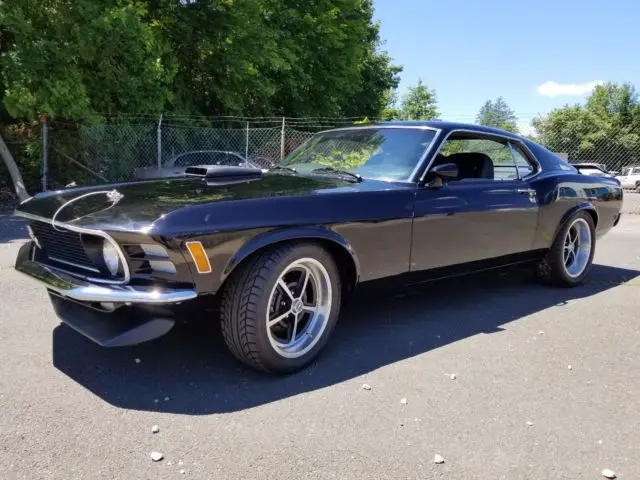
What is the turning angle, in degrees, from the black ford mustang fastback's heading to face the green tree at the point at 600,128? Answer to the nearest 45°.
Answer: approximately 180°

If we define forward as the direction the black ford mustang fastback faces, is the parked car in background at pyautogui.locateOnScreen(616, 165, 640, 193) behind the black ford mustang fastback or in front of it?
behind

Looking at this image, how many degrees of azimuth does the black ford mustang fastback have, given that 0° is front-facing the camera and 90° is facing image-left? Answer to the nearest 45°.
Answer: approximately 45°

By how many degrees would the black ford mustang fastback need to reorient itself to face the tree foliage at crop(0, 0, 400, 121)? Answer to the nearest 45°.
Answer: approximately 135° to its right
